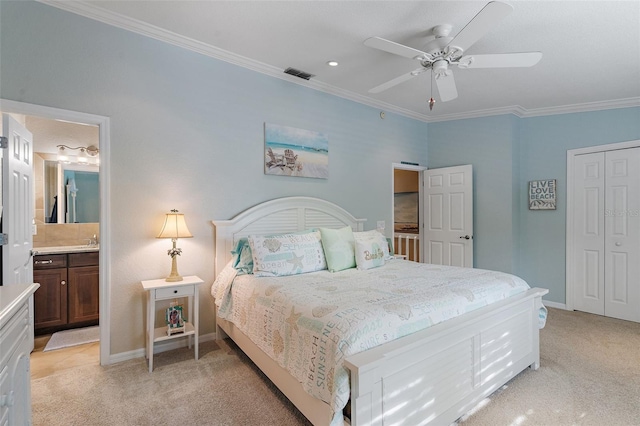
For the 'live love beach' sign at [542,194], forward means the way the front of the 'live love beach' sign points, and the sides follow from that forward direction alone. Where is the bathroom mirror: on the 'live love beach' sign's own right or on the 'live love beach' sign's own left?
on the 'live love beach' sign's own right

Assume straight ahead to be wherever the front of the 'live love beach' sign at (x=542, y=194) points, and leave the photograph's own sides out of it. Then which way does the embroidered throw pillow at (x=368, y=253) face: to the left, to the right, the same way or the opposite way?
to the left

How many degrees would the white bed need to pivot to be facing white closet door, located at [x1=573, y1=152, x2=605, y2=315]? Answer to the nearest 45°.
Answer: approximately 90° to its left

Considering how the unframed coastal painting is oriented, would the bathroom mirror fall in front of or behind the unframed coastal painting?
behind

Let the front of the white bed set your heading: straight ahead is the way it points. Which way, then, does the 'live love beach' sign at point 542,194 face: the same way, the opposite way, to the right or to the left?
to the right

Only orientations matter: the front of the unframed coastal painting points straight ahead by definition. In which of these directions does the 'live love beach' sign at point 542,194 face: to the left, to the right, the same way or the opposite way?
to the right

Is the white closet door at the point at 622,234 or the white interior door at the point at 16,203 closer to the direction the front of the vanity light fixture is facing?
the white interior door

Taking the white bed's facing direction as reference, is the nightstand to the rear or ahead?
to the rear

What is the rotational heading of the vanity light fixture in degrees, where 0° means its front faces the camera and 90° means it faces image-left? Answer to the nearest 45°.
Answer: approximately 0°

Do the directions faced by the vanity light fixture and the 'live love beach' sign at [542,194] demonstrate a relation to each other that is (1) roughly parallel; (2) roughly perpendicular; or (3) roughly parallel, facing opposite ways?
roughly perpendicular

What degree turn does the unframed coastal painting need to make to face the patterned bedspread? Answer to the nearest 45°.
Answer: approximately 45° to its right
